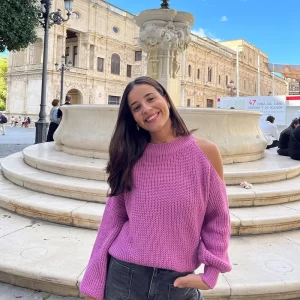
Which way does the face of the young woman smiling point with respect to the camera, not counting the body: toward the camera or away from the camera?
toward the camera

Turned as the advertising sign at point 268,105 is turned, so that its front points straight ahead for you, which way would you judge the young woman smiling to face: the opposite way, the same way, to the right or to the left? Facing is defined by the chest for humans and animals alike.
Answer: the same way

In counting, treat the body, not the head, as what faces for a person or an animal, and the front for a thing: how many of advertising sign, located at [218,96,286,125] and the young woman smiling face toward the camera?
2

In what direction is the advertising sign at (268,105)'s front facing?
toward the camera

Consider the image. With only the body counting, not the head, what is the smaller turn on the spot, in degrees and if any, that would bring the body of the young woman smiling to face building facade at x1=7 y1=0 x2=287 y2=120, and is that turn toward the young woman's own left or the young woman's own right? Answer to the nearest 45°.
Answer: approximately 180°

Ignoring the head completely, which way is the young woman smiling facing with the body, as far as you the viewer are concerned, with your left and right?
facing the viewer

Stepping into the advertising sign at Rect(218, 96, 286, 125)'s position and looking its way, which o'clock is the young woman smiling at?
The young woman smiling is roughly at 12 o'clock from the advertising sign.

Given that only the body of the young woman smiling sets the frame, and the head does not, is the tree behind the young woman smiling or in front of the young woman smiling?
behind
